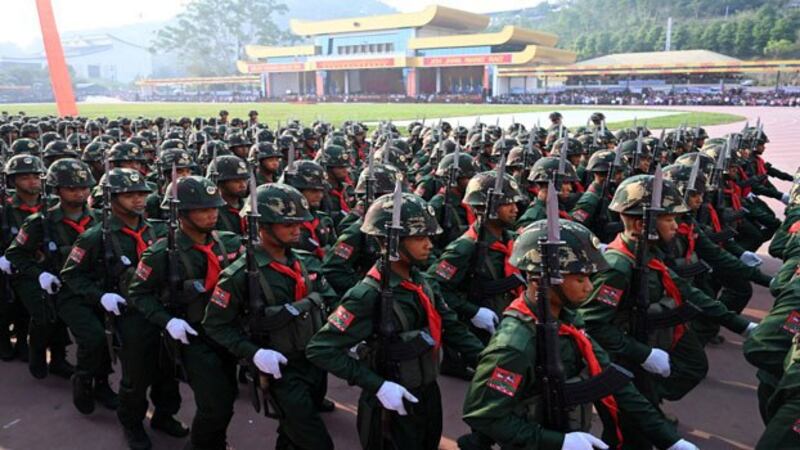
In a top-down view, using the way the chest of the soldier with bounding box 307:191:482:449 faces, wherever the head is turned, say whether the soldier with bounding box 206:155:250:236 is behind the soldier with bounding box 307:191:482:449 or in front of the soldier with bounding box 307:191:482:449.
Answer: behind

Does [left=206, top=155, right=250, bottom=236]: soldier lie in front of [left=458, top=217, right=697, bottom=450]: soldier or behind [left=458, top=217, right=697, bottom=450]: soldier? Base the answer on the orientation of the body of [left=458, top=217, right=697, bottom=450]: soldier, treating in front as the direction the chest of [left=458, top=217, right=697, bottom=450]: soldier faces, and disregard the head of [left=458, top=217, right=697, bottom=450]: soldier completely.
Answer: behind
